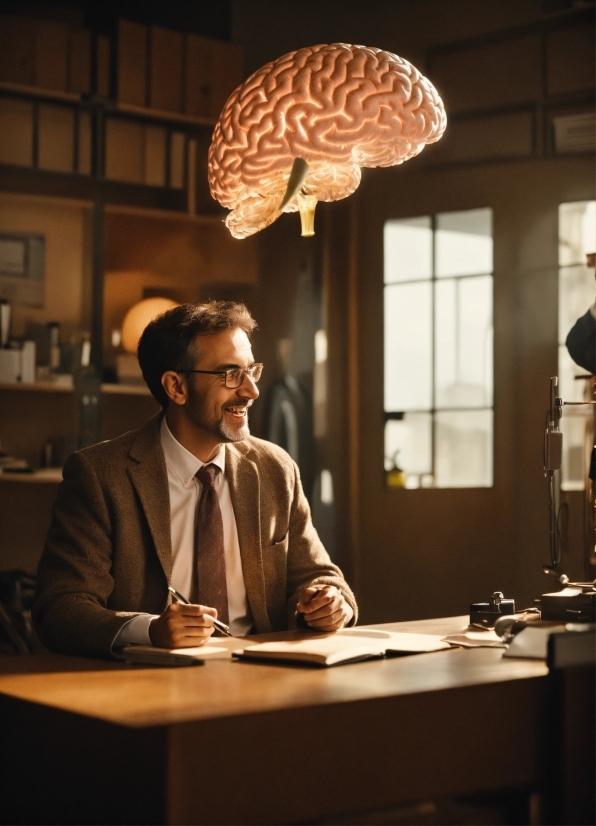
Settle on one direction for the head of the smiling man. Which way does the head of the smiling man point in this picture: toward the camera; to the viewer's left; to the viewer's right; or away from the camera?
to the viewer's right

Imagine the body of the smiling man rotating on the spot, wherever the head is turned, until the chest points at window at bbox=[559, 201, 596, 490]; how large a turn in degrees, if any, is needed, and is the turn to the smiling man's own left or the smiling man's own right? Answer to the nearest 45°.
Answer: approximately 90° to the smiling man's own left

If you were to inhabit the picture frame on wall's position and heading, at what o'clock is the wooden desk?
The wooden desk is roughly at 12 o'clock from the picture frame on wall.

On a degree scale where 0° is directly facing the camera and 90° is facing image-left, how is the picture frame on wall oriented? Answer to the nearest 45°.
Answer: approximately 0°

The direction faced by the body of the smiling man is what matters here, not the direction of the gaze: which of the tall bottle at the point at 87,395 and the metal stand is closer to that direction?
the metal stand

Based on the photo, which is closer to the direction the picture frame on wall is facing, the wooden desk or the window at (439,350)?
the wooden desk
